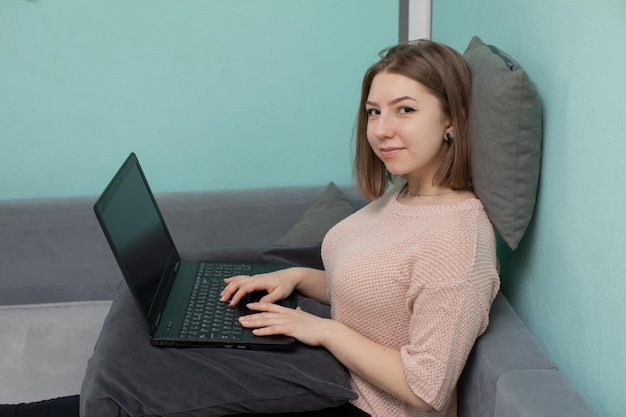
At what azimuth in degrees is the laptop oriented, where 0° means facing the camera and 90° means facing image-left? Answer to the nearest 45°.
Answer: approximately 270°

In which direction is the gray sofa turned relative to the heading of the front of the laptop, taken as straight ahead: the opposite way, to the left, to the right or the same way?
to the right

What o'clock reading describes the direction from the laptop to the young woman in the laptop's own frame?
The young woman is roughly at 1 o'clock from the laptop.

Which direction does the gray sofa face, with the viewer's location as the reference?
facing the viewer

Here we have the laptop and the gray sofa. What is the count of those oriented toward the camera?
1

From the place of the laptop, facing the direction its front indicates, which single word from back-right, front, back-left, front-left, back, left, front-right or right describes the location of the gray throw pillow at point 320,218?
front-left

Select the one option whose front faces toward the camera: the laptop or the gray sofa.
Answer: the gray sofa
